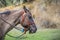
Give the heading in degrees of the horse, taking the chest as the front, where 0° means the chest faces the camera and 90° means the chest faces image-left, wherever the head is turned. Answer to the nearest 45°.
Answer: approximately 270°
